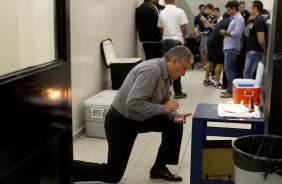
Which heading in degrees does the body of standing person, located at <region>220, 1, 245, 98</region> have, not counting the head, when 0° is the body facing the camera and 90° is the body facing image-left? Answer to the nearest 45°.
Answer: approximately 90°

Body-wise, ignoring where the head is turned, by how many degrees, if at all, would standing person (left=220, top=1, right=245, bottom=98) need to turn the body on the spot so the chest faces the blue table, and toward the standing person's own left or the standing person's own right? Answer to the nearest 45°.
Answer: approximately 90° to the standing person's own left

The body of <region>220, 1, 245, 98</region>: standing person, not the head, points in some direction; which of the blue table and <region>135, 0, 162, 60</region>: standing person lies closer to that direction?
the standing person

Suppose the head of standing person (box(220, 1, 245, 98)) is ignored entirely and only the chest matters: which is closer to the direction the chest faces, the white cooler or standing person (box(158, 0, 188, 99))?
the standing person

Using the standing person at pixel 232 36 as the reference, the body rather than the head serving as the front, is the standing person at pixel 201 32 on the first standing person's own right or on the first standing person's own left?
on the first standing person's own right

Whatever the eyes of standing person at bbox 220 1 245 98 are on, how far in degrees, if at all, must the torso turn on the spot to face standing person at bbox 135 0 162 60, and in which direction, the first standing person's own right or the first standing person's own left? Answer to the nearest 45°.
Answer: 0° — they already face them
